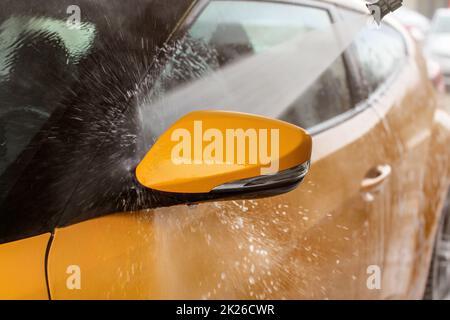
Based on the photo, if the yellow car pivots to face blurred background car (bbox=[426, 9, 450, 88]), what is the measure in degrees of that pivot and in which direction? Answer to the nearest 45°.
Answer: approximately 135° to its right

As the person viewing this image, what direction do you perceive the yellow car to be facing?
facing the viewer and to the left of the viewer
